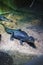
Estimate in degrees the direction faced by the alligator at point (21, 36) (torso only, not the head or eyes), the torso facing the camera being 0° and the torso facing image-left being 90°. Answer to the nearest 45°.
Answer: approximately 315°
